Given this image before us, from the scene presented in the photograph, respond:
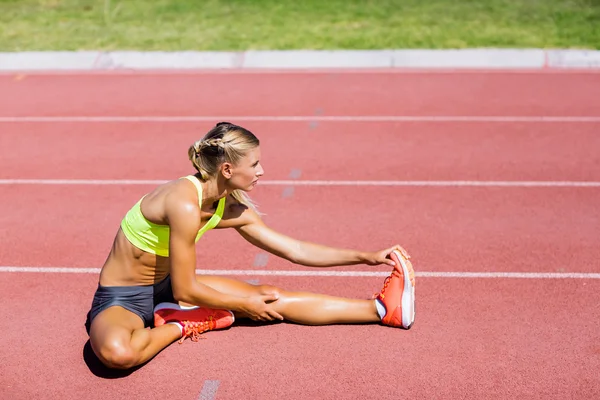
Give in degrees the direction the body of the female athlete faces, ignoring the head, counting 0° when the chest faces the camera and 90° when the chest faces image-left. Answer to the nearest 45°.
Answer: approximately 270°

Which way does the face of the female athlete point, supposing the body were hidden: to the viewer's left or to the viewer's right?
to the viewer's right
